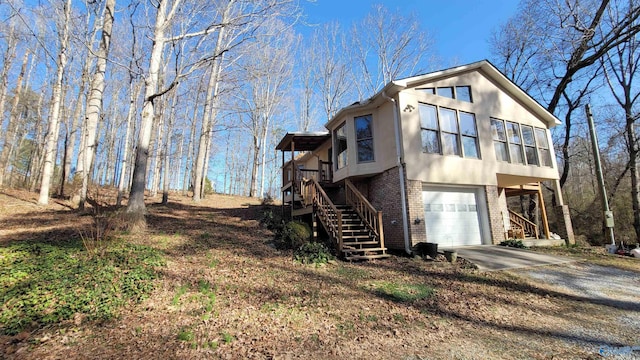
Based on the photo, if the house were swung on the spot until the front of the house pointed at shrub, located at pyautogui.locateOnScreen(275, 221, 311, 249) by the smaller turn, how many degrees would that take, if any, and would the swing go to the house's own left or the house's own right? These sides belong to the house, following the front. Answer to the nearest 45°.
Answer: approximately 90° to the house's own right

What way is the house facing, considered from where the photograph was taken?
facing the viewer and to the right of the viewer

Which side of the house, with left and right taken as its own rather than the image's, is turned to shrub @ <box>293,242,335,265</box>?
right

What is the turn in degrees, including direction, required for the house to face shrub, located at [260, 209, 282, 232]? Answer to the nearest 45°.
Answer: approximately 135° to its right
